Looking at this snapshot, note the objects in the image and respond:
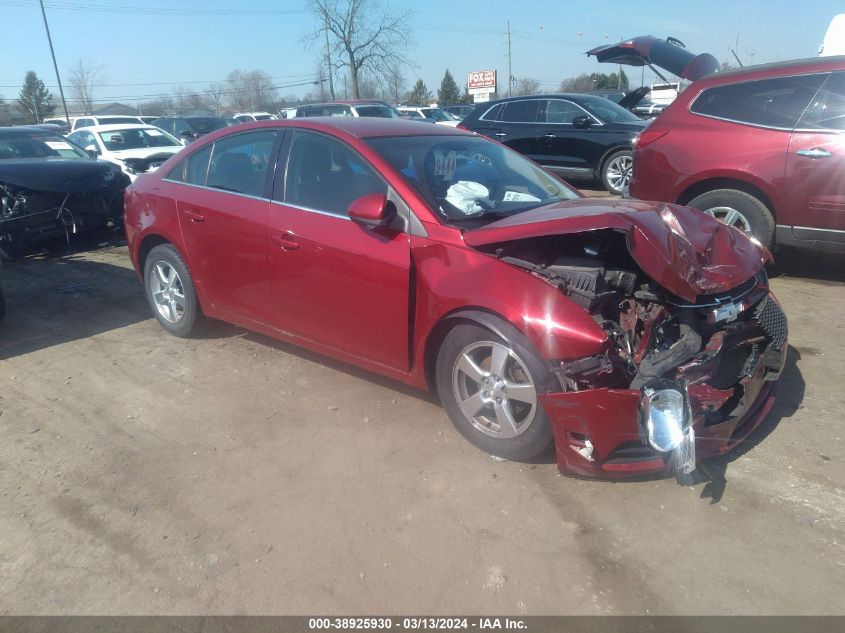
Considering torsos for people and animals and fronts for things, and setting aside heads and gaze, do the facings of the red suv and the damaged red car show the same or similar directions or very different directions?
same or similar directions

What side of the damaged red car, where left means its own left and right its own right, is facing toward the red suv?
left

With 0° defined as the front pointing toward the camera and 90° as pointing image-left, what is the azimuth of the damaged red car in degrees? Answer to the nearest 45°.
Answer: approximately 315°

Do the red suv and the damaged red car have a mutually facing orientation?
no

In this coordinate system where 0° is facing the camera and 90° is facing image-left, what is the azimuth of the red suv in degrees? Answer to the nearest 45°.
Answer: approximately 270°

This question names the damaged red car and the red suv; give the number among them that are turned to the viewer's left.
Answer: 0

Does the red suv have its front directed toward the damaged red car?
no
